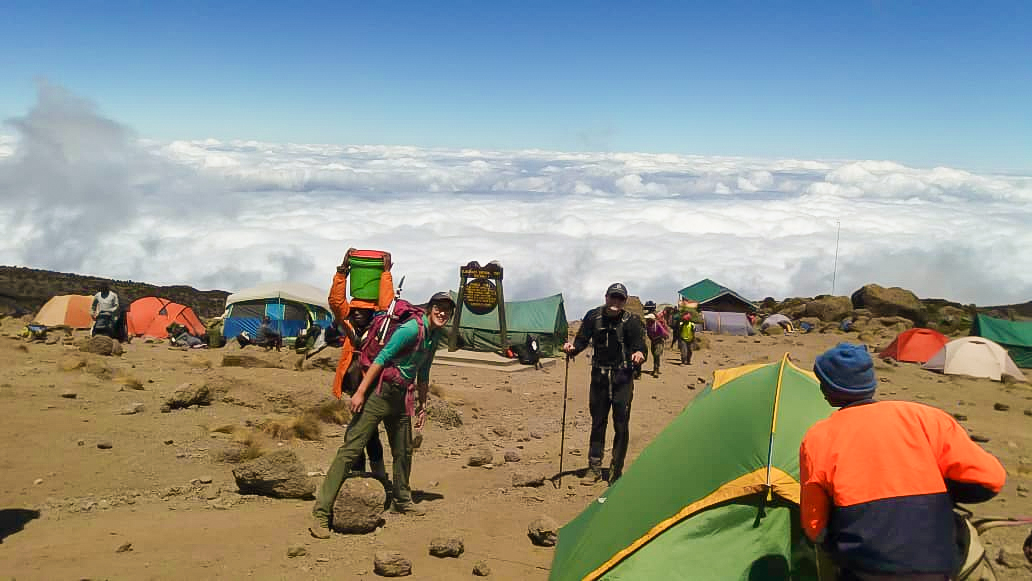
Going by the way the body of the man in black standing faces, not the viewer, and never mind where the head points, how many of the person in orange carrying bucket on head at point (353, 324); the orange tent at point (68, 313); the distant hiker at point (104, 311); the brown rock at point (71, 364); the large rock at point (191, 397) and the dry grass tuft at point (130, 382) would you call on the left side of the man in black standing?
0

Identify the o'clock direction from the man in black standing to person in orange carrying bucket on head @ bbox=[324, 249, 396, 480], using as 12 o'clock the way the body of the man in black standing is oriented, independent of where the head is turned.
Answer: The person in orange carrying bucket on head is roughly at 2 o'clock from the man in black standing.

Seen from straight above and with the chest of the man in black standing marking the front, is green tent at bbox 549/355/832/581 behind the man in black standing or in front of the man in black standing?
in front

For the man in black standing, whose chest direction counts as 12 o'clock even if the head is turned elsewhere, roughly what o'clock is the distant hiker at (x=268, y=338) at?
The distant hiker is roughly at 5 o'clock from the man in black standing.

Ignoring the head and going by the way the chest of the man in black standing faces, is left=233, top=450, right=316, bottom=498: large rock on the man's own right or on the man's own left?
on the man's own right

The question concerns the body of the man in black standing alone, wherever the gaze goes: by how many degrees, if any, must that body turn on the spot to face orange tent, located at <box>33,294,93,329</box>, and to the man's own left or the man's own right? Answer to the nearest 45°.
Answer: approximately 135° to the man's own right

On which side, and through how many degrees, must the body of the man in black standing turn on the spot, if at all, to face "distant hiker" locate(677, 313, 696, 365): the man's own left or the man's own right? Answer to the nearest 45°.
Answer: approximately 180°

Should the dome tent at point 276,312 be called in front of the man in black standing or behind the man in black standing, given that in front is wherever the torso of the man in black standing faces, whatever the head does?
behind

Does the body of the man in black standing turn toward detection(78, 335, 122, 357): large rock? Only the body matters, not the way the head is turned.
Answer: no

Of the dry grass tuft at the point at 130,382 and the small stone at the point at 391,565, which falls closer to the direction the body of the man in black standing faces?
the small stone

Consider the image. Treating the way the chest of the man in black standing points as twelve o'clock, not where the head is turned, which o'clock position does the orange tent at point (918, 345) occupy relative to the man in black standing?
The orange tent is roughly at 7 o'clock from the man in black standing.

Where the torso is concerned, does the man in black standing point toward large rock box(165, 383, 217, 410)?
no

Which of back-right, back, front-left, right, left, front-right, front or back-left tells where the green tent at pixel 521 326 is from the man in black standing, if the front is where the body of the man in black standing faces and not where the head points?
back

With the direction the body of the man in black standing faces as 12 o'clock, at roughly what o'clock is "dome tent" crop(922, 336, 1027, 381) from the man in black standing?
The dome tent is roughly at 7 o'clock from the man in black standing.

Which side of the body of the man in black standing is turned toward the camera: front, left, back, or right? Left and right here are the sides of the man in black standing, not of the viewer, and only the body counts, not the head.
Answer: front

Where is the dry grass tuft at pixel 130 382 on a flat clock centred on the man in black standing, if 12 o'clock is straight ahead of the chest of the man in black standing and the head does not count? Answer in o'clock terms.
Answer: The dry grass tuft is roughly at 4 o'clock from the man in black standing.

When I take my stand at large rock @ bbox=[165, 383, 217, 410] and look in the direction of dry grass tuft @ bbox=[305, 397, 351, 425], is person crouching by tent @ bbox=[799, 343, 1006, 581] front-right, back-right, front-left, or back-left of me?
front-right

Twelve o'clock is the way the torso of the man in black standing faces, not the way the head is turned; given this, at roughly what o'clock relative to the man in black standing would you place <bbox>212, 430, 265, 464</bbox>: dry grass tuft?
The dry grass tuft is roughly at 3 o'clock from the man in black standing.

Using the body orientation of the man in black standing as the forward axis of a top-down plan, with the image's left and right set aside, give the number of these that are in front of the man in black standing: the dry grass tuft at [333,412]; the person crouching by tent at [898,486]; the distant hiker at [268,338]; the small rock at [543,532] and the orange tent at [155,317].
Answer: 2

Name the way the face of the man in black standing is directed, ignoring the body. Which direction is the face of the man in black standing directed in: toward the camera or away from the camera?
toward the camera

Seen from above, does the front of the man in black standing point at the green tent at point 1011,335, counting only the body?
no
